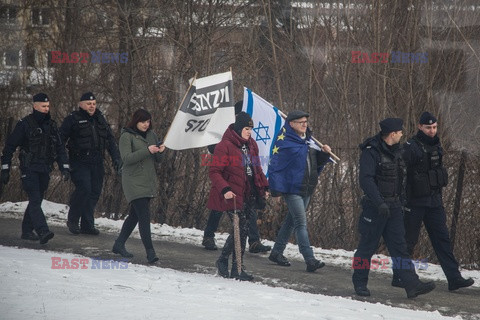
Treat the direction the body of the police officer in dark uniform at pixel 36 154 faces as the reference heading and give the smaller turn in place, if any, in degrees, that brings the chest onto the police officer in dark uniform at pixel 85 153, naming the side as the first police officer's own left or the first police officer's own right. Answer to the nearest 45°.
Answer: approximately 90° to the first police officer's own left

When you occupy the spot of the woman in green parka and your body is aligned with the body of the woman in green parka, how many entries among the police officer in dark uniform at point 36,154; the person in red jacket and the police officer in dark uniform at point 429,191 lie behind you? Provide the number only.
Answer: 1

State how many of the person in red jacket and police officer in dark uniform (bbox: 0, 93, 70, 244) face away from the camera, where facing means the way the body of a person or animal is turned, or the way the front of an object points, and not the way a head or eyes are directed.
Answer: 0

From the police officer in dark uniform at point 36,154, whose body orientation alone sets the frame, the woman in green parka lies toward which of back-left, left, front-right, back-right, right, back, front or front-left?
front

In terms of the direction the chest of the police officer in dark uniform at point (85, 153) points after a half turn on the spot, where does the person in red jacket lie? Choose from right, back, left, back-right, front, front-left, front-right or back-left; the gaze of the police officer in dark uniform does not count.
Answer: back

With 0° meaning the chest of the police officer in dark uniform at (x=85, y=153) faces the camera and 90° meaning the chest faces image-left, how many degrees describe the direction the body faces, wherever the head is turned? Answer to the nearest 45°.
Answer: approximately 315°

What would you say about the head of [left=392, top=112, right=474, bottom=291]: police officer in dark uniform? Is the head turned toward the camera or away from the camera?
toward the camera

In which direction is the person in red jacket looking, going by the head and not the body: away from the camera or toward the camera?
toward the camera

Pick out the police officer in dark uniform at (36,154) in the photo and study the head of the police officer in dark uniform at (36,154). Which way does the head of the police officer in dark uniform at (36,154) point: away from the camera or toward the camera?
toward the camera
